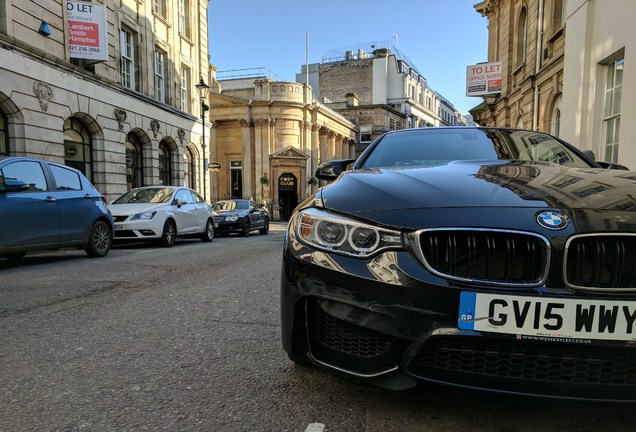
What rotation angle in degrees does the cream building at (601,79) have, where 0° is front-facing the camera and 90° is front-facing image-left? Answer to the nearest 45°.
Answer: approximately 45°

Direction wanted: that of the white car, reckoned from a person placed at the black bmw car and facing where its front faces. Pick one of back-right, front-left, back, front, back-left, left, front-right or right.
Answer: back-right

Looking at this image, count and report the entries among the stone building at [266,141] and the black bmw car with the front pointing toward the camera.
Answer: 2

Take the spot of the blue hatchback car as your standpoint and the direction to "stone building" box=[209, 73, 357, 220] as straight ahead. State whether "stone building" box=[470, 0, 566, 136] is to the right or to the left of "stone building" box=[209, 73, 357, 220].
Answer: right

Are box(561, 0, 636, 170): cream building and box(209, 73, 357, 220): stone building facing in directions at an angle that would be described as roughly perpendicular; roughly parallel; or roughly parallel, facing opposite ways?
roughly perpendicular

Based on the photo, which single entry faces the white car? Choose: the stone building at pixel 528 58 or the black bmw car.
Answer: the stone building

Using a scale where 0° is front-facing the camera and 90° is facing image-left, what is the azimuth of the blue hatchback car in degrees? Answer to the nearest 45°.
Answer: approximately 45°

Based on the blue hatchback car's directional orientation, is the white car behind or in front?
behind

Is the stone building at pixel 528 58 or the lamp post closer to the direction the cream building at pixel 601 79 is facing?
the lamp post
